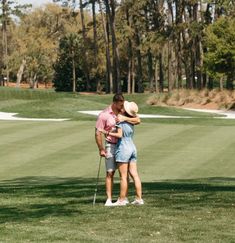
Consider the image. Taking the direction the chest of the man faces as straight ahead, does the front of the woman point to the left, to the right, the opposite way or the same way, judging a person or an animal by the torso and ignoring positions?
the opposite way

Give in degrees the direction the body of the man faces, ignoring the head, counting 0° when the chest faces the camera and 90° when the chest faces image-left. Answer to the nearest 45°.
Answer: approximately 315°

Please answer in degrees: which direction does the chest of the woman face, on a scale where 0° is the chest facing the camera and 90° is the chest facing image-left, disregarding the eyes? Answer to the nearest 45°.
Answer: approximately 135°
